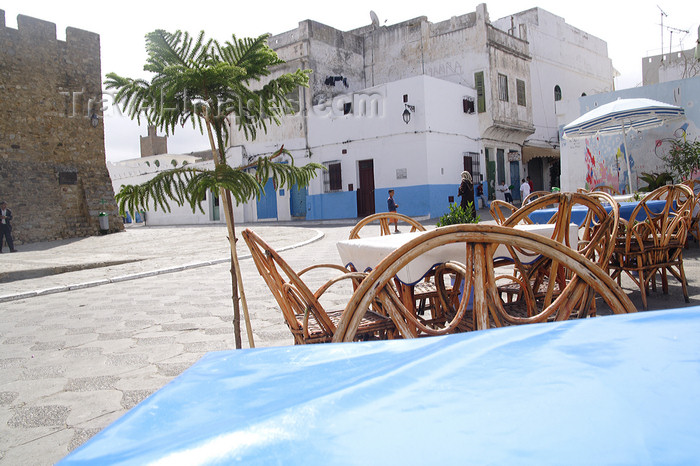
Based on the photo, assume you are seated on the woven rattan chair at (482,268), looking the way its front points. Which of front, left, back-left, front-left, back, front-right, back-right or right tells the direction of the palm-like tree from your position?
front-left

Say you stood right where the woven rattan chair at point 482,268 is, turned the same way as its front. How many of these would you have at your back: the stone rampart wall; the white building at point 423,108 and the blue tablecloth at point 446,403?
1

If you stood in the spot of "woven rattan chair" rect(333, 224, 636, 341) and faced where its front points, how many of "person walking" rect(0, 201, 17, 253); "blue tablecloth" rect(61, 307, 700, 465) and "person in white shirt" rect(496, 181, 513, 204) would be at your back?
1

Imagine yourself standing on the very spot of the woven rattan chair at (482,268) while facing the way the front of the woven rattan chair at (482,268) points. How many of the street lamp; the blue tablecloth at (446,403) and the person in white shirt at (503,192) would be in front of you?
2

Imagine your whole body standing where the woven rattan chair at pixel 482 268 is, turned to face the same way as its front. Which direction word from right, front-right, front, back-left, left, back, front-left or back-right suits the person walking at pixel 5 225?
front-left

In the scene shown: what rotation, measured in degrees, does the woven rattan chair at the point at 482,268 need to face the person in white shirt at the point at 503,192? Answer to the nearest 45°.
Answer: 0° — it already faces them

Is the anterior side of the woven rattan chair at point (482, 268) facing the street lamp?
yes

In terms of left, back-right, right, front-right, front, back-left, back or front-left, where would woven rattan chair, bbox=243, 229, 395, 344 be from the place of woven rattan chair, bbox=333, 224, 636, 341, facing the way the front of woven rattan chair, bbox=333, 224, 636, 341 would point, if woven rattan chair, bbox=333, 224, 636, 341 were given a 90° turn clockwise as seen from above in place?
back-left

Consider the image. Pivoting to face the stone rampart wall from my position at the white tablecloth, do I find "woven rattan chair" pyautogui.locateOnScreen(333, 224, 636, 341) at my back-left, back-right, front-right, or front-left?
back-left

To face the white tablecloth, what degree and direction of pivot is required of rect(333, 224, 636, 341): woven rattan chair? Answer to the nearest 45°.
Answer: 0° — it already faces it

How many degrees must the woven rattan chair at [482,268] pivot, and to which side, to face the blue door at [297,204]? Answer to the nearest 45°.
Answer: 0° — it already faces it

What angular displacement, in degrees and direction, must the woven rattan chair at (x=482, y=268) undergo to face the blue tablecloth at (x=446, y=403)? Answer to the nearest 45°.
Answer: approximately 180°

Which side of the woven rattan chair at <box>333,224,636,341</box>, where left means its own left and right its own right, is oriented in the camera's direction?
back
